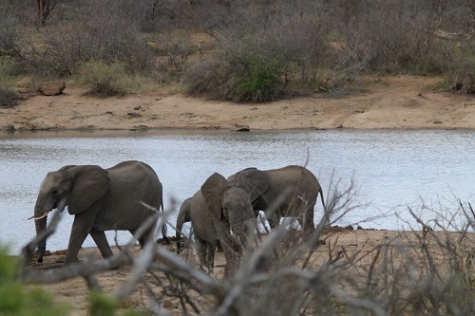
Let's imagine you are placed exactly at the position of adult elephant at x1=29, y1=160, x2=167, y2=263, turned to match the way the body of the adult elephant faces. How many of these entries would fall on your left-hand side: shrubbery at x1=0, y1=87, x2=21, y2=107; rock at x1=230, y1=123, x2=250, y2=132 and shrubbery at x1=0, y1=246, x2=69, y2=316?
1

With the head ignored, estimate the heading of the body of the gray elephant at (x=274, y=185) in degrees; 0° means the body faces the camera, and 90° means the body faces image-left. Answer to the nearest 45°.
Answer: approximately 90°

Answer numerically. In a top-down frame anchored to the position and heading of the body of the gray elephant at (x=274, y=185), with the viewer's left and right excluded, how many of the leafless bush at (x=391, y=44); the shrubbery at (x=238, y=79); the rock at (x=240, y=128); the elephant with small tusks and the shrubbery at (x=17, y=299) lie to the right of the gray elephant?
3

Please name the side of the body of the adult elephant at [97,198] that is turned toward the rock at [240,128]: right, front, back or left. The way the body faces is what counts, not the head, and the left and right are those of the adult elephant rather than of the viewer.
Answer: right

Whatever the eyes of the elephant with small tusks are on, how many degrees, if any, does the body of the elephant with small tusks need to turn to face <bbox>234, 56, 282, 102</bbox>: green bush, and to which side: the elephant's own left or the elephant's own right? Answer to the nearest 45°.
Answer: approximately 135° to the elephant's own left

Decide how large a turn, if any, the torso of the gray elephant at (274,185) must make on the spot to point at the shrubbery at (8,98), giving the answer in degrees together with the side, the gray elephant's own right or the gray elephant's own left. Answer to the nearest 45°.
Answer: approximately 45° to the gray elephant's own right

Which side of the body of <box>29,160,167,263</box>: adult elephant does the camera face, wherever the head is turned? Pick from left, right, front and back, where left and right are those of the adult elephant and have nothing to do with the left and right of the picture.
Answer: left

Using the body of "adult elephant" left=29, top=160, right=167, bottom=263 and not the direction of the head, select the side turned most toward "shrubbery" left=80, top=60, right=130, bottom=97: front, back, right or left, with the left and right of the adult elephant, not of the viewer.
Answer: right

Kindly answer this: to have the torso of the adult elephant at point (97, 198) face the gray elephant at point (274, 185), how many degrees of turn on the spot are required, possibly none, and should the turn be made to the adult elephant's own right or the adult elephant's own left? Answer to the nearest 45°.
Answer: approximately 180°
